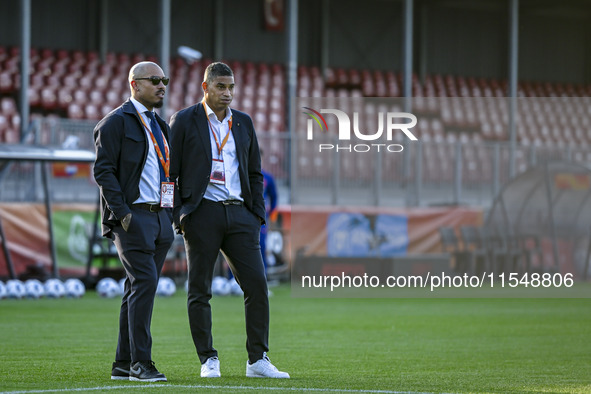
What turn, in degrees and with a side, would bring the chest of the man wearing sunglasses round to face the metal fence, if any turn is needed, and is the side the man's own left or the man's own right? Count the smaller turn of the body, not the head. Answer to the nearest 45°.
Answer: approximately 135° to the man's own left

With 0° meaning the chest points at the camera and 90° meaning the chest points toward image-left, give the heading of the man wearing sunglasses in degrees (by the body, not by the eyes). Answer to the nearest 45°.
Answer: approximately 315°
